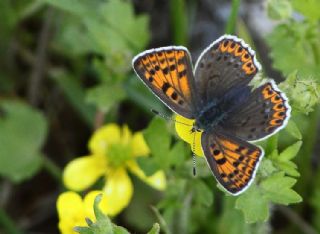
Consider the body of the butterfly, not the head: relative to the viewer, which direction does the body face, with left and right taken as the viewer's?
facing the viewer and to the left of the viewer

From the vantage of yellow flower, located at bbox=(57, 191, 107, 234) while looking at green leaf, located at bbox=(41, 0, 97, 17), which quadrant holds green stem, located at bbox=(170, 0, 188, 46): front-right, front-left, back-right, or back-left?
front-right

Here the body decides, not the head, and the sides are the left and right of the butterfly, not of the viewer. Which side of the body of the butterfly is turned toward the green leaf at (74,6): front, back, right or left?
right

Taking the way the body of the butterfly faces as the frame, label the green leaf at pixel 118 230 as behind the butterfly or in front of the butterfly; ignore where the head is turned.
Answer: in front

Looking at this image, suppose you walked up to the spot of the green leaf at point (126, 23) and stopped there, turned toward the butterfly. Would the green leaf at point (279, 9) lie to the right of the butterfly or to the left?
left

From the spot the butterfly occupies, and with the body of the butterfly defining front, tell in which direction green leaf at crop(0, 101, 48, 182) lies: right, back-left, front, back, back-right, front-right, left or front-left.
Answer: right

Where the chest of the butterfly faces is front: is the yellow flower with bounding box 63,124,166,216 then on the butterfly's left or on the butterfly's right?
on the butterfly's right

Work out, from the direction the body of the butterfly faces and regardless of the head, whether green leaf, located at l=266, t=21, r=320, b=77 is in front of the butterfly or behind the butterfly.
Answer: behind

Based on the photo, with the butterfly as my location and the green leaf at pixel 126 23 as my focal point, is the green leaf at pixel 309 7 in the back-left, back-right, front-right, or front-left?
front-right

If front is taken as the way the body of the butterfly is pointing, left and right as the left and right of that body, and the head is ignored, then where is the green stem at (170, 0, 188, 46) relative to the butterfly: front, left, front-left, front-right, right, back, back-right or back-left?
back-right
